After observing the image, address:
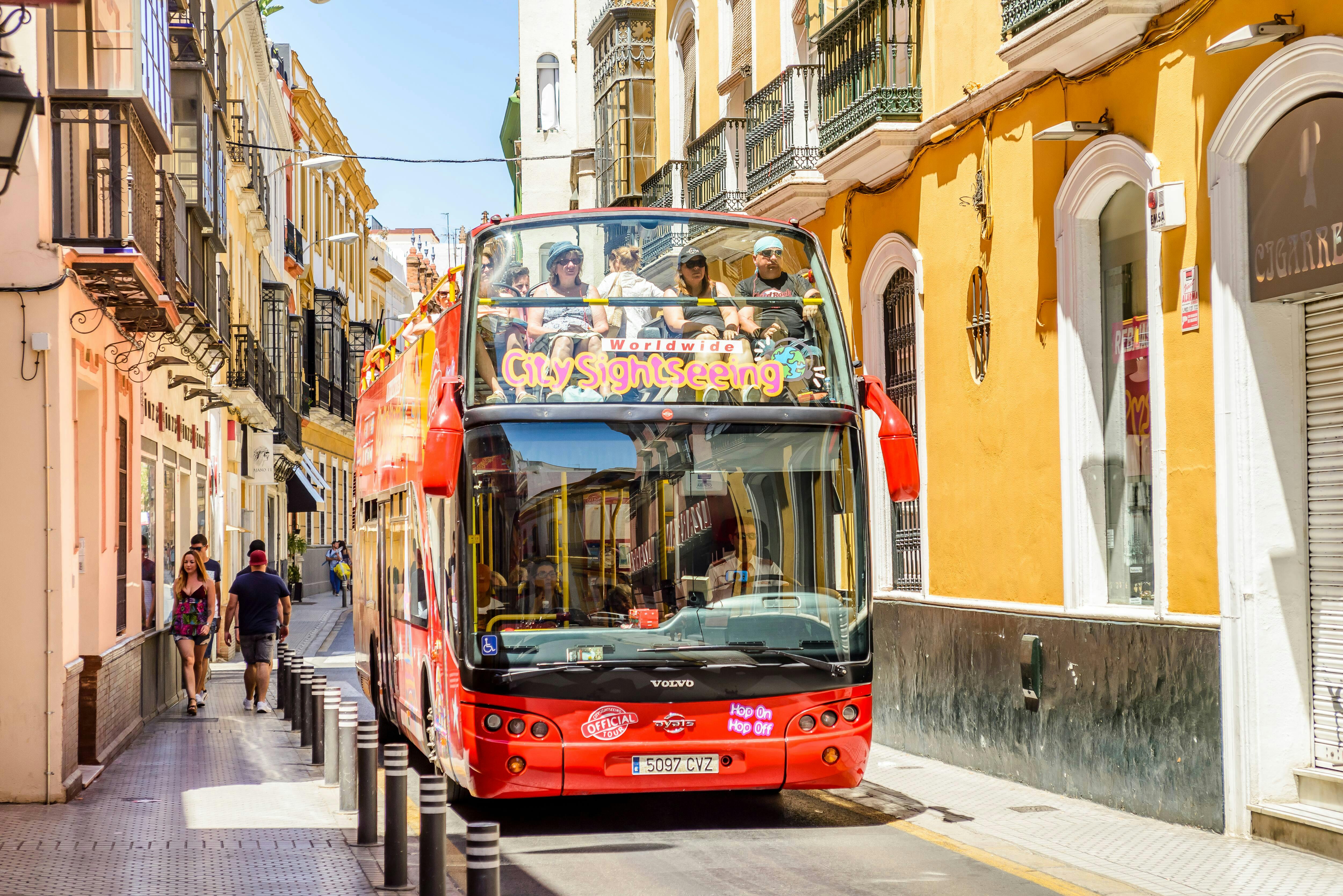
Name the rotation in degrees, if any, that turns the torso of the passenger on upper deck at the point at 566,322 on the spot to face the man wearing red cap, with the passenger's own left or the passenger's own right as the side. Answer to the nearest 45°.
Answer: approximately 180°

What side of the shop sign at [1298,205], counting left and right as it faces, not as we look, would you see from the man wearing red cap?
right

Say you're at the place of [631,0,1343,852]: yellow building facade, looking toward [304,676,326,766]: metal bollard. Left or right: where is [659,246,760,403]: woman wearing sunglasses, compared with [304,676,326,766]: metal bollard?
left

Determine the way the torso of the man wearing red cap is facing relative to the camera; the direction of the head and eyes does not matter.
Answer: away from the camera

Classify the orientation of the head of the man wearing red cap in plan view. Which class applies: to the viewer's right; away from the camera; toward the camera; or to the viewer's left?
away from the camera

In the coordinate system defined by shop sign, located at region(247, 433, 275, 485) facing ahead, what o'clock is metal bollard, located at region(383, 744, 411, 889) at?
The metal bollard is roughly at 12 o'clock from the shop sign.

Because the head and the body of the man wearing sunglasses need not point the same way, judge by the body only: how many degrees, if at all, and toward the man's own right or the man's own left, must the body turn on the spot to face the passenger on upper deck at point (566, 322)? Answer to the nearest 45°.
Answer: approximately 90° to the man's own right

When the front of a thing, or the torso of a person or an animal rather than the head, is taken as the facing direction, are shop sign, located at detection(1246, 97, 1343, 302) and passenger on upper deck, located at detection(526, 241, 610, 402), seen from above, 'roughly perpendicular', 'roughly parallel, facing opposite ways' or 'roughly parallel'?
roughly perpendicular

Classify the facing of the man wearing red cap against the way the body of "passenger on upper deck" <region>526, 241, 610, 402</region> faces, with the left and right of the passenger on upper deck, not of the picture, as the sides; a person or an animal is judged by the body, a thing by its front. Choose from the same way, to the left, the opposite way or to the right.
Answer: the opposite way

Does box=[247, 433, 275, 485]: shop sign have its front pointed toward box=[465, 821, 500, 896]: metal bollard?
yes

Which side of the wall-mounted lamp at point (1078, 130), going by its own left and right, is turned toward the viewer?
left

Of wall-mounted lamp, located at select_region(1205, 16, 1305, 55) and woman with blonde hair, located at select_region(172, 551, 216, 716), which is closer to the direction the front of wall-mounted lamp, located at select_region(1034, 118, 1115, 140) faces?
the woman with blonde hair
